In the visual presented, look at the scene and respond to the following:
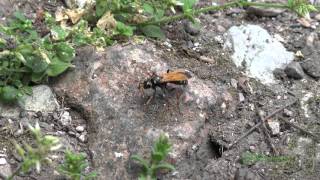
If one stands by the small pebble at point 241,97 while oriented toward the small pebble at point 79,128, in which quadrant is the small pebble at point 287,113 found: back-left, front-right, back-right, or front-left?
back-left

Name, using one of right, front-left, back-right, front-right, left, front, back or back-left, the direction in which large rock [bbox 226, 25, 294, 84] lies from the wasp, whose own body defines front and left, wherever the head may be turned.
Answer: back-right

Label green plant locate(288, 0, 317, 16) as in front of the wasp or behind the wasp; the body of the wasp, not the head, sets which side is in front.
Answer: behind

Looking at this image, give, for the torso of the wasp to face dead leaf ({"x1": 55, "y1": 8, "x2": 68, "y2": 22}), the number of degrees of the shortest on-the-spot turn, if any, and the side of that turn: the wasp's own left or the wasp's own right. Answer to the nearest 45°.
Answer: approximately 45° to the wasp's own right

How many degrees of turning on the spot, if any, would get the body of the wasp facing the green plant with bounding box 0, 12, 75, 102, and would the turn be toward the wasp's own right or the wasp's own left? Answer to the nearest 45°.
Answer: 0° — it already faces it

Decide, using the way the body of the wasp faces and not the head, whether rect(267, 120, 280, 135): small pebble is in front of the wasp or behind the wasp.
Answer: behind

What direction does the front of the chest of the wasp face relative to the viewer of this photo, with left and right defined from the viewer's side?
facing to the left of the viewer

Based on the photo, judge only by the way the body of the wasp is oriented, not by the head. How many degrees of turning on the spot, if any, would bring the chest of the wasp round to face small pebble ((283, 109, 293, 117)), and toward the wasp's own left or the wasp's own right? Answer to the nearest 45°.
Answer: approximately 180°

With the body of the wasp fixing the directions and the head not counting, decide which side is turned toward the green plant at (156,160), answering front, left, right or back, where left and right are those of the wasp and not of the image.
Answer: left
